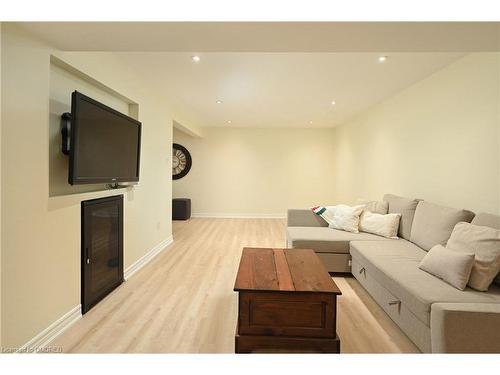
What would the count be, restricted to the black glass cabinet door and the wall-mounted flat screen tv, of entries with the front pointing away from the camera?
0

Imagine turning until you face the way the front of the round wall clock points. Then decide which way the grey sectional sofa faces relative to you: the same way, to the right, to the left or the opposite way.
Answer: to the right

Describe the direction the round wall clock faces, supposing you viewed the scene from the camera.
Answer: facing the viewer

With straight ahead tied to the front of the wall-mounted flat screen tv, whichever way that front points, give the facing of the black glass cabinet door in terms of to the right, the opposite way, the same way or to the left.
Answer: the same way

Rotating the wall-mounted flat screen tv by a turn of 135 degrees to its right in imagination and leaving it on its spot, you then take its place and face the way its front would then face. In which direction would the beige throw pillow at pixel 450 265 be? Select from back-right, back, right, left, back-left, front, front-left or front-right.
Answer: back-left

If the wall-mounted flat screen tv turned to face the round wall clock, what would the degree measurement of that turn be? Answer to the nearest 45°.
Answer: approximately 135° to its left

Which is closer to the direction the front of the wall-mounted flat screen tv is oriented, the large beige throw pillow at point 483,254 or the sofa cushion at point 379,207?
the large beige throw pillow

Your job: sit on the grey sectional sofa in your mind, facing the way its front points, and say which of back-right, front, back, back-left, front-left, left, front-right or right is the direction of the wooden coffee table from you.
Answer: front

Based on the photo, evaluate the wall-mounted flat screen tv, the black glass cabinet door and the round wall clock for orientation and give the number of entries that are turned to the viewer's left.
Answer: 0

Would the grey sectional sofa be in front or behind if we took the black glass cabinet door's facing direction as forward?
in front

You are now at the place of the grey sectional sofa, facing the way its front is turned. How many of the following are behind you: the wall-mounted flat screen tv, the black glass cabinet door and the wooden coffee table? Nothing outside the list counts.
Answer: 0

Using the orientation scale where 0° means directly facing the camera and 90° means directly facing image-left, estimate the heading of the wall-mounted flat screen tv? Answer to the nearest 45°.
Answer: approximately 315°

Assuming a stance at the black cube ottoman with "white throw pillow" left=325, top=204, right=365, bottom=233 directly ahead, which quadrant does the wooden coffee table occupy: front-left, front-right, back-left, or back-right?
front-right

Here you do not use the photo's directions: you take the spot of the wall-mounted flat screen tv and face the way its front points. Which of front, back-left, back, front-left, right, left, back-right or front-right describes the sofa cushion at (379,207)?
front-left

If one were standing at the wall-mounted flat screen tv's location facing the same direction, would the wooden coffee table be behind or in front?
in front

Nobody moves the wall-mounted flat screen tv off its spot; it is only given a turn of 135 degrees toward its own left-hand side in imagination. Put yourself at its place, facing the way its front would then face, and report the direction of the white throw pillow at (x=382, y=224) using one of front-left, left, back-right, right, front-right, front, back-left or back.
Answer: right

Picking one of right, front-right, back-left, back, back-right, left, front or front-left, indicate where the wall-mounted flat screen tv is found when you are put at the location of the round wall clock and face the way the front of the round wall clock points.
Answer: front

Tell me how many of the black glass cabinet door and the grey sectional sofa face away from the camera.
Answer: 0
